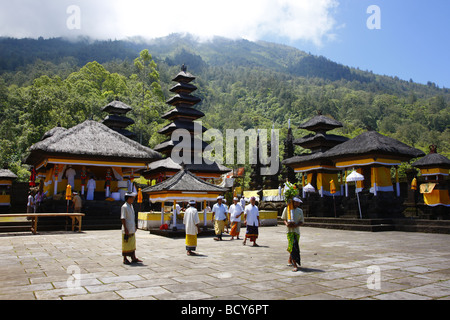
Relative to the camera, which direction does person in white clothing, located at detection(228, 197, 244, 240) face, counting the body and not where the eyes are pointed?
toward the camera

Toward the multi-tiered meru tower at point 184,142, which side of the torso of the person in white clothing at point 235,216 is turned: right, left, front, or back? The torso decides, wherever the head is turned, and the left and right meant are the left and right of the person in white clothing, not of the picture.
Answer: back

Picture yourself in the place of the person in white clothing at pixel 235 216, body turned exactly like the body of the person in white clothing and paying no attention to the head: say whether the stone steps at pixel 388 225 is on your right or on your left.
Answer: on your left

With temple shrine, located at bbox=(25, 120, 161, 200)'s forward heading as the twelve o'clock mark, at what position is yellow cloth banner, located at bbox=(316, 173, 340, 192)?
The yellow cloth banner is roughly at 9 o'clock from the temple shrine.

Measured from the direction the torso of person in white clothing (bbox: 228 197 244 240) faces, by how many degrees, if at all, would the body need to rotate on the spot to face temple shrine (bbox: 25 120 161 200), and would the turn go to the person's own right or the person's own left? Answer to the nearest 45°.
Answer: approximately 135° to the person's own right

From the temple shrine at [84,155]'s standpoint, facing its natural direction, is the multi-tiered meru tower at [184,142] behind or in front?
behind

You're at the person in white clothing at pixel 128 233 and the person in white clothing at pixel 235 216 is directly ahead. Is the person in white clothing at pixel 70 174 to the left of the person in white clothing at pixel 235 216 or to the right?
left

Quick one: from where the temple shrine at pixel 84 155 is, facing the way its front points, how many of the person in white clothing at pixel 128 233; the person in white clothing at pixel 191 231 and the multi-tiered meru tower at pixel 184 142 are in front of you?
2

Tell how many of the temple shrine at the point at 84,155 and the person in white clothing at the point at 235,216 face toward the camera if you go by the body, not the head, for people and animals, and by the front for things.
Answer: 2

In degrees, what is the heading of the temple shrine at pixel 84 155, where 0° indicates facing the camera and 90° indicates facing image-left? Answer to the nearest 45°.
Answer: approximately 0°

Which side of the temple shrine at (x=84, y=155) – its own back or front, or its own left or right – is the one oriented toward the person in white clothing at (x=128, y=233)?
front

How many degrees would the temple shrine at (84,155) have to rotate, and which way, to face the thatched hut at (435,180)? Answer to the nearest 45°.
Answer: approximately 90° to its left

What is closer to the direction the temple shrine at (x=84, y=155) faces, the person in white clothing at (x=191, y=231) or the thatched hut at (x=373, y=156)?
the person in white clothing
